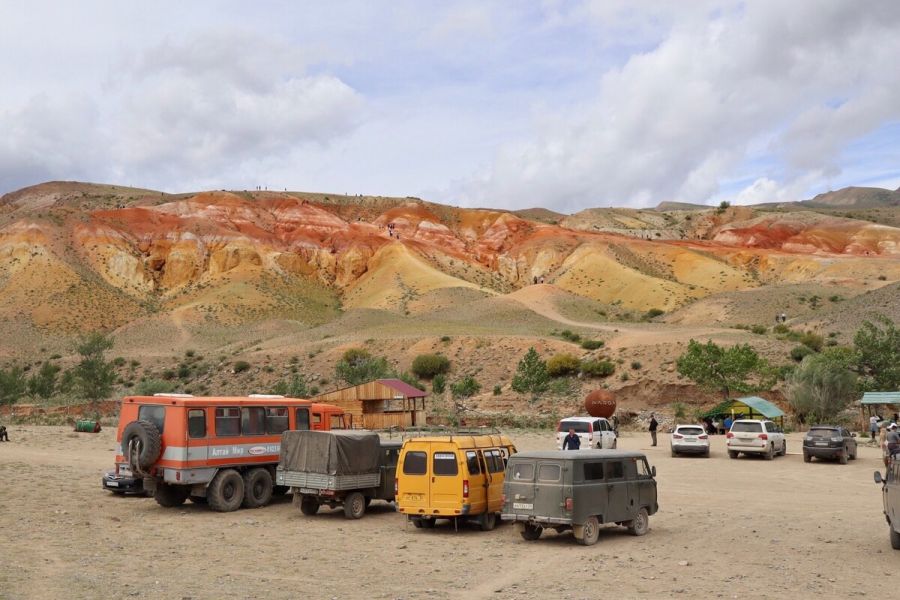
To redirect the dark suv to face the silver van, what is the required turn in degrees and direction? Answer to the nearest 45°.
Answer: approximately 135° to its right

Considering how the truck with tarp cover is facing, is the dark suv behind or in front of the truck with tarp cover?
in front

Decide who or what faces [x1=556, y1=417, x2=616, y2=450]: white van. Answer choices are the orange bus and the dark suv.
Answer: the orange bus

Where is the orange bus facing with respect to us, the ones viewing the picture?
facing away from the viewer and to the right of the viewer

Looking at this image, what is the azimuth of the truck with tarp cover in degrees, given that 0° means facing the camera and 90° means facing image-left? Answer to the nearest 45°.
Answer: approximately 225°

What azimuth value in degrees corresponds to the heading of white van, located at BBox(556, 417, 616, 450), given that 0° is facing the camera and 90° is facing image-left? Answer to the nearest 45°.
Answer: approximately 225°

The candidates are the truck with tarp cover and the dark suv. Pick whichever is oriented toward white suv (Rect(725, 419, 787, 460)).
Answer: the truck with tarp cover

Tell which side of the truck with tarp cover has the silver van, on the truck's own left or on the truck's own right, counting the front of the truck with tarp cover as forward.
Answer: on the truck's own right

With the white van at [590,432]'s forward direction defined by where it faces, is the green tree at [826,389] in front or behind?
in front
